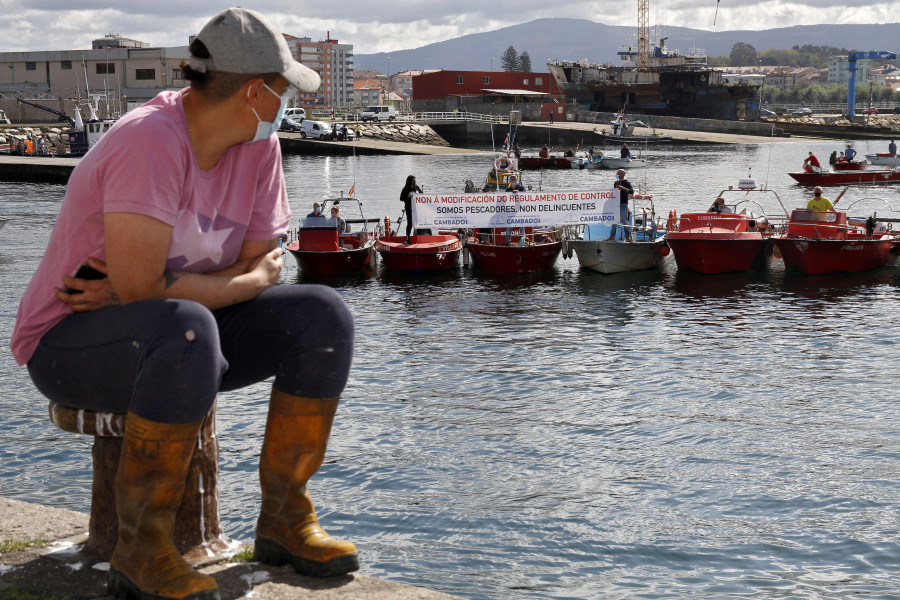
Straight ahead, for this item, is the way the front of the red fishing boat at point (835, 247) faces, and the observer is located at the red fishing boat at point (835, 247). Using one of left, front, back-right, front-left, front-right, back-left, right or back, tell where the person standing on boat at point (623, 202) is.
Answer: front-right

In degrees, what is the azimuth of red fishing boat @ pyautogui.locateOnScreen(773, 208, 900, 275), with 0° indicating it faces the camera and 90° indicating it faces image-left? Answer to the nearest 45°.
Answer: approximately 45°

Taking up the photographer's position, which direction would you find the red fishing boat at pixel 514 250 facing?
facing the viewer

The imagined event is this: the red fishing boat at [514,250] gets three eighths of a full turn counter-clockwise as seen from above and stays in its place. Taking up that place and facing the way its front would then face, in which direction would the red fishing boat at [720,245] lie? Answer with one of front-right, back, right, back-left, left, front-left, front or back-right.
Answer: front-right

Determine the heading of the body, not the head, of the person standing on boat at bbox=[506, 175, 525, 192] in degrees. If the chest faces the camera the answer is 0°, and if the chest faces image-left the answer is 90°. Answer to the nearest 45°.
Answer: approximately 0°

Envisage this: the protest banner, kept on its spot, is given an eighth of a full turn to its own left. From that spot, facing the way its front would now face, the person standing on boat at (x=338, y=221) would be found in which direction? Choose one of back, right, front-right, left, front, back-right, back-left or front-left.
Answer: back-right

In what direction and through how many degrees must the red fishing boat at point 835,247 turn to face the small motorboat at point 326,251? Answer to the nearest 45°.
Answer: approximately 45° to its right

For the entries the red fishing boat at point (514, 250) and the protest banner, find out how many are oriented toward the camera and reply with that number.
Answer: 2

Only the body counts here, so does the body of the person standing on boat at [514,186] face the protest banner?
yes

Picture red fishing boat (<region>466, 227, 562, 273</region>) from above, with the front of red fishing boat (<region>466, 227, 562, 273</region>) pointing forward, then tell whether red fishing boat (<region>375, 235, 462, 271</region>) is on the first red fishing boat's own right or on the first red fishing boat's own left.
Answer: on the first red fishing boat's own right

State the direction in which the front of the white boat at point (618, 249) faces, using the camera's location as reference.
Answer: facing the viewer and to the left of the viewer

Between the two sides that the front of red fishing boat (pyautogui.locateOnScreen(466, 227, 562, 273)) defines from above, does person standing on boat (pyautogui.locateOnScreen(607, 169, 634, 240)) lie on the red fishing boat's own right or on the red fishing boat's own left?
on the red fishing boat's own left

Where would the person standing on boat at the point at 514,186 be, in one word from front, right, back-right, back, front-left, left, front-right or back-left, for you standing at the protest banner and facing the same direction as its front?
back

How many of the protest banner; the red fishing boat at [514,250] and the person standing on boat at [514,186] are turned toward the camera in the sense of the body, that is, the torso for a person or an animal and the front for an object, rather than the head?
3

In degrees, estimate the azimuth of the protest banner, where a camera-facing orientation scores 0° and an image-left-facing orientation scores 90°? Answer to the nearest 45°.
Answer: approximately 0°
